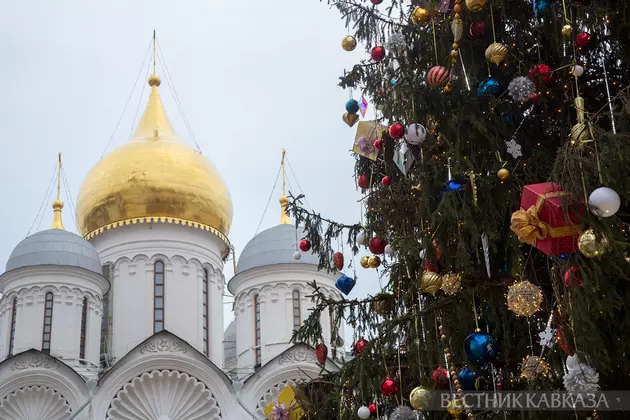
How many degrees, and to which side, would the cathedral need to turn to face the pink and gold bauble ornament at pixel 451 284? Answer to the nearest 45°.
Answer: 0° — it already faces it

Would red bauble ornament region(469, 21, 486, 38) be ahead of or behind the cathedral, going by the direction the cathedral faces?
ahead

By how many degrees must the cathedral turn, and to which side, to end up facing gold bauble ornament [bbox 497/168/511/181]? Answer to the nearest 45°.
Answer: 0° — it already faces it

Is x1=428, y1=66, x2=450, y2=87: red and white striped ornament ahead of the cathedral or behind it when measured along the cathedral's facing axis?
ahead

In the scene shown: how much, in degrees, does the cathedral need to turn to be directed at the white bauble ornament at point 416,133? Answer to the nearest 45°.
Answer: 0° — it already faces it

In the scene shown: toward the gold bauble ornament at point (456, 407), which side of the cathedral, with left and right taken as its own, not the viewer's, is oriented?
front

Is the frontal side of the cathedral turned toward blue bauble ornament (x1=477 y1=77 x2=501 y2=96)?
yes

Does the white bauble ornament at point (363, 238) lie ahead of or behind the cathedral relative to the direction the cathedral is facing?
ahead

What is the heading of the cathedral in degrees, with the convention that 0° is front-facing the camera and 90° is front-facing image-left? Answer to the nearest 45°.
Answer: approximately 0°

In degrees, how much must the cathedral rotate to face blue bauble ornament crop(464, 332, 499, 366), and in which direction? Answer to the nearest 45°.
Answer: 0° — it already faces it

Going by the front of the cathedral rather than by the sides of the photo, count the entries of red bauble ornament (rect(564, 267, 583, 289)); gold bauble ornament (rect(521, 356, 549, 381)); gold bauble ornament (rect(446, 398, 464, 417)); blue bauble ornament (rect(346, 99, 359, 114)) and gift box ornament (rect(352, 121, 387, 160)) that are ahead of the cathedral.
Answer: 5

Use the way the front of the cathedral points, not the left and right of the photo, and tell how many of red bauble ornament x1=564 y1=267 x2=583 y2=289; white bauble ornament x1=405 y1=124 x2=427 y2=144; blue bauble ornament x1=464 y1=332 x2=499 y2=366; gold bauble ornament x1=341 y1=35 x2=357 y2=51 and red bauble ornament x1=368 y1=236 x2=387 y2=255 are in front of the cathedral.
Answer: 5

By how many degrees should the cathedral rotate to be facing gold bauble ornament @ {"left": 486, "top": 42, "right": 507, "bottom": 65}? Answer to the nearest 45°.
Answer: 0° — it already faces it
